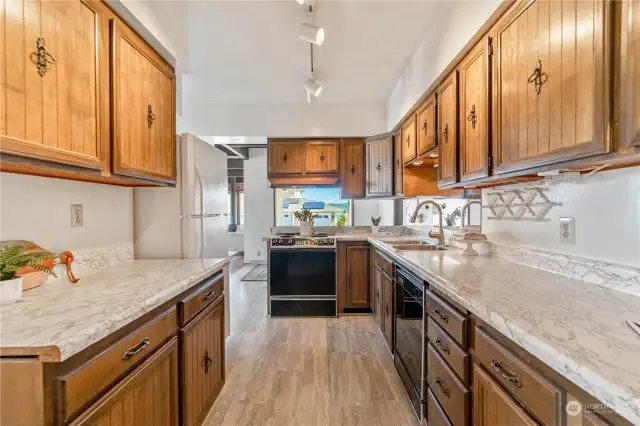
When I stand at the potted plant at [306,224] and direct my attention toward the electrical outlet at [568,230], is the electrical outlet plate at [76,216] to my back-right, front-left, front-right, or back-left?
front-right

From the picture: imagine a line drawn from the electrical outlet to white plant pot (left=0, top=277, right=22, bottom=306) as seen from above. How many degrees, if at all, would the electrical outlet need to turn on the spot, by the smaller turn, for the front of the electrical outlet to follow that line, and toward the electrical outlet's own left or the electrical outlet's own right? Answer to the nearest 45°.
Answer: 0° — it already faces it

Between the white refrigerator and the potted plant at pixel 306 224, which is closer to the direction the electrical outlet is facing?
the white refrigerator

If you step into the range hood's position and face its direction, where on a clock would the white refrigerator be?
The white refrigerator is roughly at 1 o'clock from the range hood.

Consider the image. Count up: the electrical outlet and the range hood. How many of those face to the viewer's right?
0

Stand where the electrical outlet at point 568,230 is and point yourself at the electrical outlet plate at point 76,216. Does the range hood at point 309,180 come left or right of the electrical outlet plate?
right

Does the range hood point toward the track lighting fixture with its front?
yes

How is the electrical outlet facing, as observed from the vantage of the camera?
facing the viewer and to the left of the viewer

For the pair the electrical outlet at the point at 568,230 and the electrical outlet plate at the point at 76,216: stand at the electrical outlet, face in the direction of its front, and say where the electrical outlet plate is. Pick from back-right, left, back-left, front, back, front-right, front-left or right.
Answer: front

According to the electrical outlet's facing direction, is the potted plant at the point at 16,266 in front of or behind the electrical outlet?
in front

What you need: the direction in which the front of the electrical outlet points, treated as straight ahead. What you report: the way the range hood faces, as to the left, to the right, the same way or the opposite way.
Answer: to the left

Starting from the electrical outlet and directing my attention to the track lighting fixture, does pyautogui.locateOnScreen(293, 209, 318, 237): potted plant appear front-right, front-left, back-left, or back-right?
front-right

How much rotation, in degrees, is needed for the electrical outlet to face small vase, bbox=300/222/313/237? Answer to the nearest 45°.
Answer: approximately 45° to its right

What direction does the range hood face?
toward the camera
